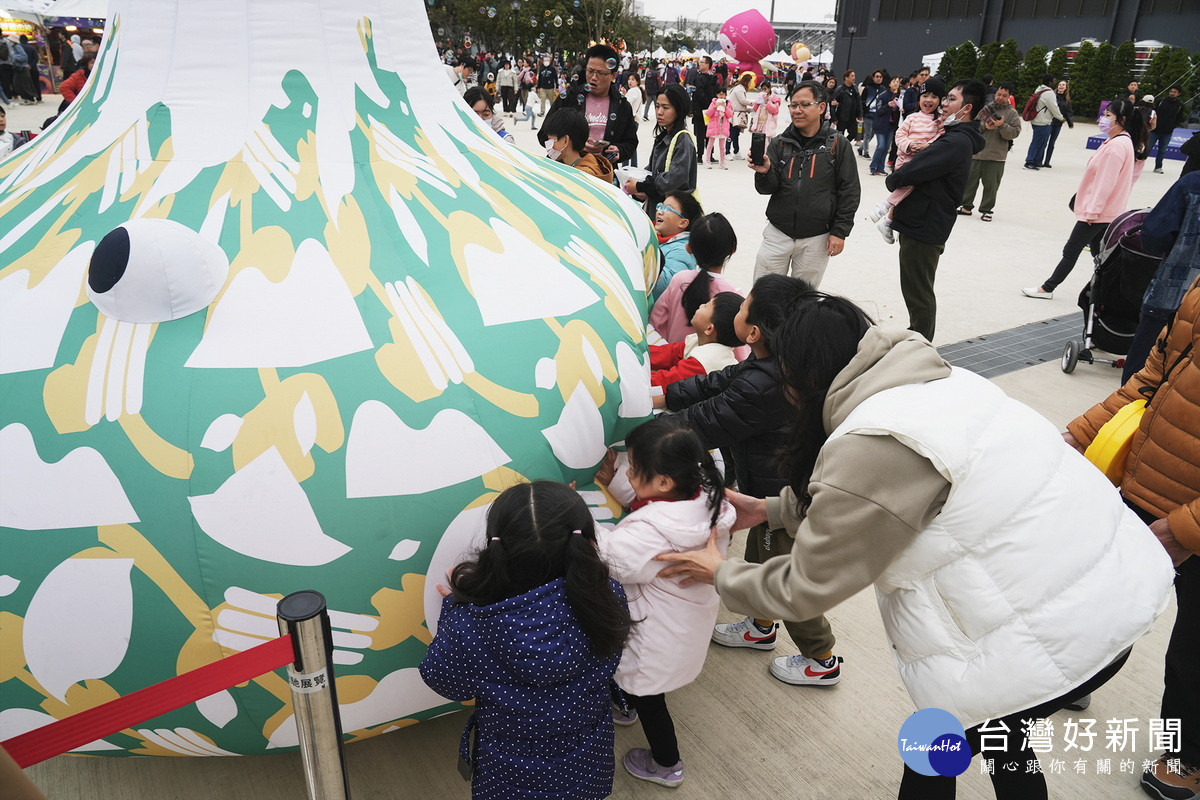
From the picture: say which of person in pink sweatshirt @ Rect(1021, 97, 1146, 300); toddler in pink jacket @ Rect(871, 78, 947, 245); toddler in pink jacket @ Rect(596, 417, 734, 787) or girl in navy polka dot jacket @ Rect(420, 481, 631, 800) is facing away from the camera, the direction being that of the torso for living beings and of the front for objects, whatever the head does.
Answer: the girl in navy polka dot jacket

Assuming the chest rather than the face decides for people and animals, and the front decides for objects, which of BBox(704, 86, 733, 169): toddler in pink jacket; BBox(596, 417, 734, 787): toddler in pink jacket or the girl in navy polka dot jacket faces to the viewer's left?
BBox(596, 417, 734, 787): toddler in pink jacket

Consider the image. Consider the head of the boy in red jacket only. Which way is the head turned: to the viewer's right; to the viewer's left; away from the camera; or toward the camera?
to the viewer's left

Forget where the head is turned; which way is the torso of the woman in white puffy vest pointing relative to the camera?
to the viewer's left

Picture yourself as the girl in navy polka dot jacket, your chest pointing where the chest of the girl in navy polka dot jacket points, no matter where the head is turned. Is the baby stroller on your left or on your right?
on your right

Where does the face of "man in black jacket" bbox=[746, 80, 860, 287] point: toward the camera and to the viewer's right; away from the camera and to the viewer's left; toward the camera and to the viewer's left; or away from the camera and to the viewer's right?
toward the camera and to the viewer's left

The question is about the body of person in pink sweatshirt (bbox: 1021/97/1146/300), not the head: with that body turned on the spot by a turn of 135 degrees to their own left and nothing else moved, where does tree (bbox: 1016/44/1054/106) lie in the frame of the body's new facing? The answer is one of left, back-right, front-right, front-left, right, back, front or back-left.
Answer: back-left

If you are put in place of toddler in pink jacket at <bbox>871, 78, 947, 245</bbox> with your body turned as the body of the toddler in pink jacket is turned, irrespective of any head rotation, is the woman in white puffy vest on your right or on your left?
on your left

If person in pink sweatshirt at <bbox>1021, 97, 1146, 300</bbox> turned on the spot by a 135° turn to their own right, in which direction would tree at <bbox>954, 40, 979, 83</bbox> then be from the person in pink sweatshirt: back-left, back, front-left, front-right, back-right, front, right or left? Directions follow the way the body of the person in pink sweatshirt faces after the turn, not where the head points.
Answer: front-left

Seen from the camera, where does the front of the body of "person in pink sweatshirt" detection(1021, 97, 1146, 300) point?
to the viewer's left

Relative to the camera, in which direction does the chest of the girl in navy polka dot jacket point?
away from the camera

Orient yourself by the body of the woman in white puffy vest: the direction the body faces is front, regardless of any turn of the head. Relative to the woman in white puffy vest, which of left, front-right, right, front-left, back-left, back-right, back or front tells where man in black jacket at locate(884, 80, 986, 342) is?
right

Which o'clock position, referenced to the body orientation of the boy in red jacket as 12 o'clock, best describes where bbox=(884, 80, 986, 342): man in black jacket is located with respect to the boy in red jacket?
The man in black jacket is roughly at 4 o'clock from the boy in red jacket.

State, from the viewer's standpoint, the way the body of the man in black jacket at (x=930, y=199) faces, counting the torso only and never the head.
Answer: to the viewer's left

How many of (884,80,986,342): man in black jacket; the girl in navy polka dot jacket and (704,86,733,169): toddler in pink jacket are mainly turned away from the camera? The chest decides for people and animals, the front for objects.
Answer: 1

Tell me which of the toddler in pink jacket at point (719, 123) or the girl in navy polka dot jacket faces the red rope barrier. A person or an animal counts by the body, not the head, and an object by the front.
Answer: the toddler in pink jacket
